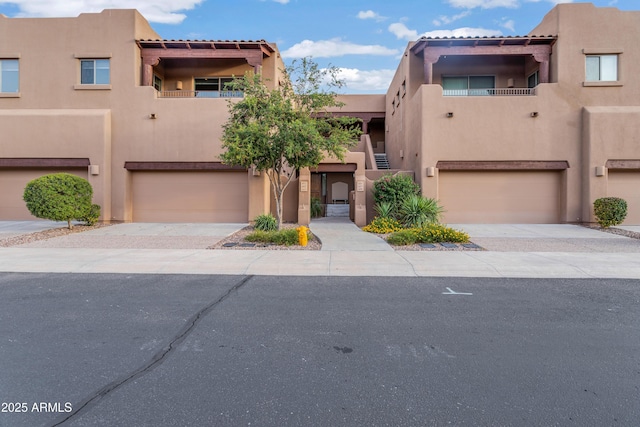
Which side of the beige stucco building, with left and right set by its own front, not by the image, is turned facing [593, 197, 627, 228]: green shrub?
left

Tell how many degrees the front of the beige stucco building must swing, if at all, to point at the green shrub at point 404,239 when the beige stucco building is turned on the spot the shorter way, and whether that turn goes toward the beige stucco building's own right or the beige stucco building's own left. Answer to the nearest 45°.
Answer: approximately 45° to the beige stucco building's own left

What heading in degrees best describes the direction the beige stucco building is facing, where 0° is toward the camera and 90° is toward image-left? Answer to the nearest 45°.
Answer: approximately 0°

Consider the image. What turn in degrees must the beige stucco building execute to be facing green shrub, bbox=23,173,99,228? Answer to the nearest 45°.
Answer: approximately 45° to its right
